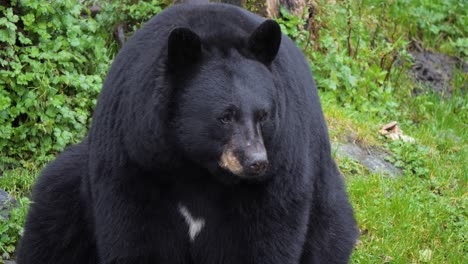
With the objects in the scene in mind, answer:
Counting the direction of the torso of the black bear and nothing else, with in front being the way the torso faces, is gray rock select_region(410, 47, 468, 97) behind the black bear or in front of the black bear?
behind

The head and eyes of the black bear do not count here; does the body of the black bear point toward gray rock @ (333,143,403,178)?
no

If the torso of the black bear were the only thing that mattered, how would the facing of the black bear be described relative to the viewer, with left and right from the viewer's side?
facing the viewer
